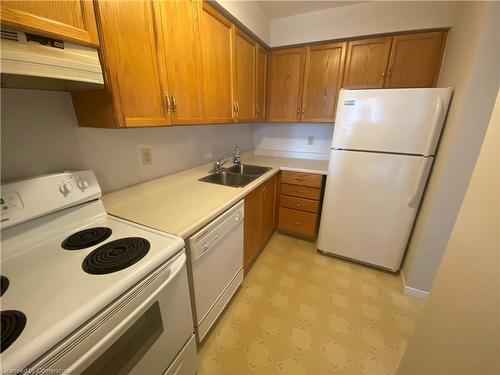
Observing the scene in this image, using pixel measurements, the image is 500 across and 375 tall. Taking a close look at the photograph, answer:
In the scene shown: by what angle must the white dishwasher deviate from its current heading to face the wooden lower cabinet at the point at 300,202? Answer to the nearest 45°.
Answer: approximately 90° to its left

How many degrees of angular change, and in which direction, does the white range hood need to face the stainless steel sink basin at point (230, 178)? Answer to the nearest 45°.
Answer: approximately 90° to its left

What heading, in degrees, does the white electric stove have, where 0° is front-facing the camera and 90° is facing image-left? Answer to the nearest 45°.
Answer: approximately 315°

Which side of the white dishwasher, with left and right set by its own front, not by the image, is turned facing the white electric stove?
right

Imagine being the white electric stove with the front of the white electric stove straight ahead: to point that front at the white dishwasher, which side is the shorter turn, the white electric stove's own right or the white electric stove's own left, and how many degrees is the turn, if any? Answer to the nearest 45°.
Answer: approximately 45° to the white electric stove's own left

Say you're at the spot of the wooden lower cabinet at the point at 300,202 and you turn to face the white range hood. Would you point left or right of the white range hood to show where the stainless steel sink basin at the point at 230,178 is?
right
